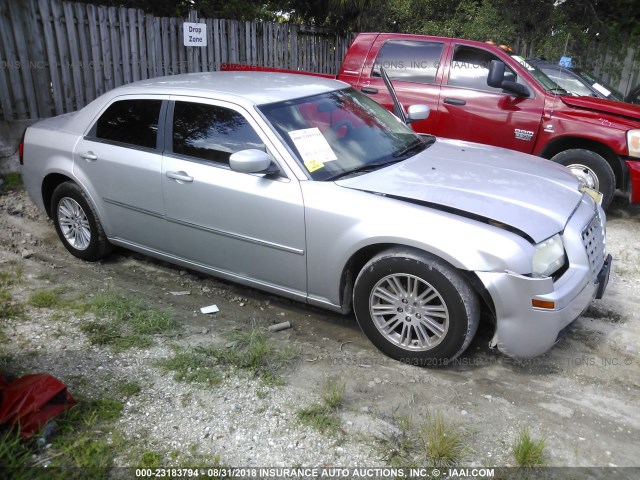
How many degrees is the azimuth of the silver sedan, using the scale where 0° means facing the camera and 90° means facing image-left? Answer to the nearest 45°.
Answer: approximately 315°

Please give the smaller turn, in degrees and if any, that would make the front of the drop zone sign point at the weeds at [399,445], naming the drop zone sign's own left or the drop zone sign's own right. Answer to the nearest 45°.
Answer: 0° — it already faces it

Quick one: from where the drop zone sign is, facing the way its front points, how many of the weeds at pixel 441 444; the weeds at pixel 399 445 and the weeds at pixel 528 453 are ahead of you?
3

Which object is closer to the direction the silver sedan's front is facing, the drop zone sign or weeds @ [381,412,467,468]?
the weeds

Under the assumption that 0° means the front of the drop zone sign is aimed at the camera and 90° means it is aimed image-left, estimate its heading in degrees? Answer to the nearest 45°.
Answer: approximately 0°

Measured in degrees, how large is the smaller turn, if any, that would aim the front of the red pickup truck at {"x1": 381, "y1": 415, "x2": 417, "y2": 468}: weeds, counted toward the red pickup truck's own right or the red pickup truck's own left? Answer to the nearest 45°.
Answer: approximately 45° to the red pickup truck's own right

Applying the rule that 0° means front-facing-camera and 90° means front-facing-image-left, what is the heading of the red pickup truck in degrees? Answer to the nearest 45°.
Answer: approximately 315°

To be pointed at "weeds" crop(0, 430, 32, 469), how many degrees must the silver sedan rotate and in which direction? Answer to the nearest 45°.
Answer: approximately 90° to its right

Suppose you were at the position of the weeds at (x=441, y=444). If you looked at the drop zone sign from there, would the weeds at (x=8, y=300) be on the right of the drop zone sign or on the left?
left
